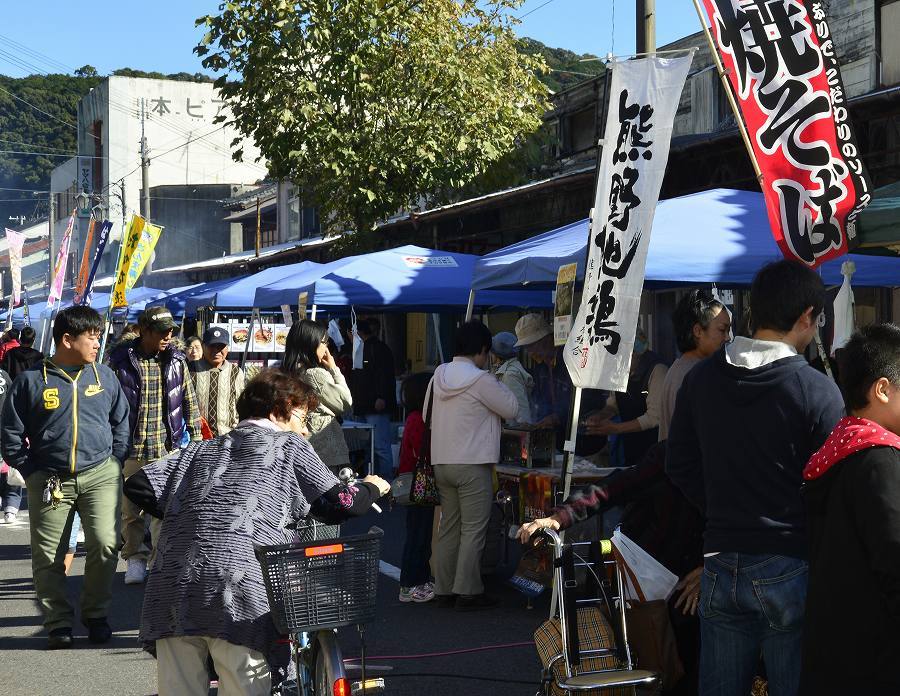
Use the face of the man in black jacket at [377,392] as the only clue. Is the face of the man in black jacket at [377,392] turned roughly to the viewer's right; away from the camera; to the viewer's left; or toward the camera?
away from the camera

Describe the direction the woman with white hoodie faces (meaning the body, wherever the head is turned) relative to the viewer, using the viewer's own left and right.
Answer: facing away from the viewer and to the right of the viewer

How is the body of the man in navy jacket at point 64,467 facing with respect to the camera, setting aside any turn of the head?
toward the camera

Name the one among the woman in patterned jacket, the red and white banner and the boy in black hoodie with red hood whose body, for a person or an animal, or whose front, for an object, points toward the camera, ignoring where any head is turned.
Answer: the red and white banner

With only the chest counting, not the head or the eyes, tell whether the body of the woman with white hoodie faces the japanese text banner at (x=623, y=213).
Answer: no

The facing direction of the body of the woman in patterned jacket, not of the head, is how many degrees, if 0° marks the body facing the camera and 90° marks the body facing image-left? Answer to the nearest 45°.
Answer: approximately 225°

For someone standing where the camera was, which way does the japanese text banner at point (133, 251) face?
facing the viewer

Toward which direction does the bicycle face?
away from the camera

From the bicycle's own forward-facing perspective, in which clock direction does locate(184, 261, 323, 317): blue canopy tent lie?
The blue canopy tent is roughly at 12 o'clock from the bicycle.

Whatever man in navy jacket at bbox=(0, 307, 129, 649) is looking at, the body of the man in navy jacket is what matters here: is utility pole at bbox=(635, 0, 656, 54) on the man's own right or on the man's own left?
on the man's own left

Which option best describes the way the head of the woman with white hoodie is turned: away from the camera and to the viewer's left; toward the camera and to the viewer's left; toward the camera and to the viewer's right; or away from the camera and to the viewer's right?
away from the camera and to the viewer's right

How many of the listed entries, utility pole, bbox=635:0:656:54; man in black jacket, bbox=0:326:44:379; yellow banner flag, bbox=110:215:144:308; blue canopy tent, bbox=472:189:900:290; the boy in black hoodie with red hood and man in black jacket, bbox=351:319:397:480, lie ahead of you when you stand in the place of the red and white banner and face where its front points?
1

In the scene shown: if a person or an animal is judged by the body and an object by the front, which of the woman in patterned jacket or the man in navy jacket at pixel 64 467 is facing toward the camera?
the man in navy jacket

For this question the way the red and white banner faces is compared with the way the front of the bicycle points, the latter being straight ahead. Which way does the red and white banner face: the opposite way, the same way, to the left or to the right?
the opposite way

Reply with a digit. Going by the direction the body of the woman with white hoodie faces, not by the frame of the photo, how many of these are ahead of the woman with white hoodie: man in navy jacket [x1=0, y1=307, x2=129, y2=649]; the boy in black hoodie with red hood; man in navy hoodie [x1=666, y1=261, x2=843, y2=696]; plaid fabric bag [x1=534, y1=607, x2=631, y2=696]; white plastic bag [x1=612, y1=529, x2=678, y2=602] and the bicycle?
0
